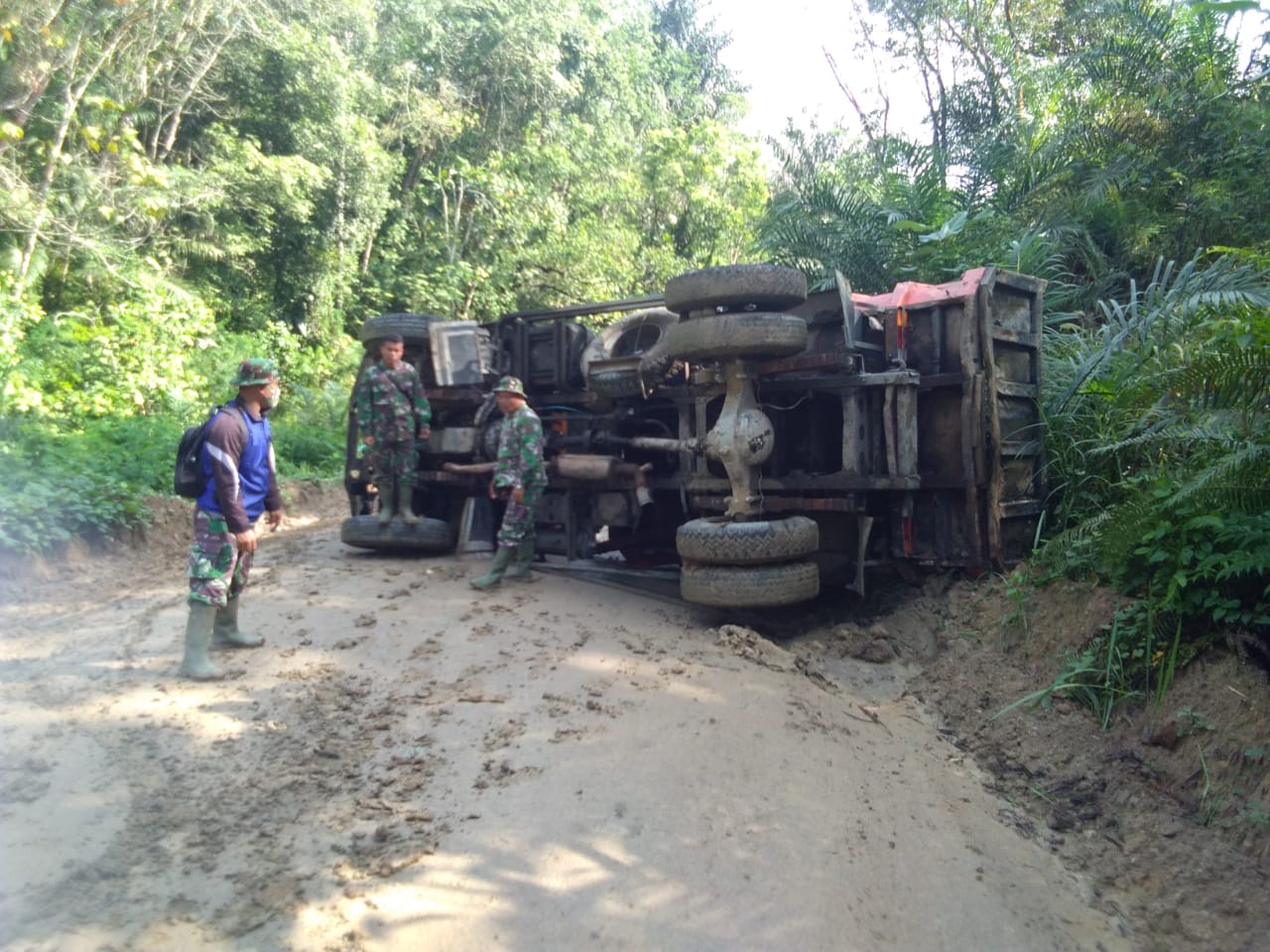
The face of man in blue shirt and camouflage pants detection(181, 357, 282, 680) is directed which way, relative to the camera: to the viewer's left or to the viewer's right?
to the viewer's right

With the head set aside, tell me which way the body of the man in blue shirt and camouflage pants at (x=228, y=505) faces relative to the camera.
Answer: to the viewer's right

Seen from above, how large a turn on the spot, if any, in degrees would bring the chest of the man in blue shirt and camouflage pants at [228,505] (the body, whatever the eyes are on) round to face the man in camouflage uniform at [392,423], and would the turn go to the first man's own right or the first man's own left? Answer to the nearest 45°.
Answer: approximately 45° to the first man's own left

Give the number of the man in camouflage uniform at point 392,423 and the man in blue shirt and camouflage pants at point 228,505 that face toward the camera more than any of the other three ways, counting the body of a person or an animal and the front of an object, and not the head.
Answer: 1

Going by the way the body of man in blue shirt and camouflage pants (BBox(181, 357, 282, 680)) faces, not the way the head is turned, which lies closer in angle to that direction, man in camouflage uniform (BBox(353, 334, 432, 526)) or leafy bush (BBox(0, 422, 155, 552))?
the man in camouflage uniform

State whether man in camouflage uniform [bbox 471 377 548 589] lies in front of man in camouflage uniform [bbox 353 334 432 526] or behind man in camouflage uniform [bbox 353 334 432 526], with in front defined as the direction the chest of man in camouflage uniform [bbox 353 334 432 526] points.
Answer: in front

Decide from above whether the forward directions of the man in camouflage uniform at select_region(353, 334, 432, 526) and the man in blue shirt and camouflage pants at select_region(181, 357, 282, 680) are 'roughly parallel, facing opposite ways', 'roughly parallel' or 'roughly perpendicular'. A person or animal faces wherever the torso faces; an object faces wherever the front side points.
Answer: roughly perpendicular

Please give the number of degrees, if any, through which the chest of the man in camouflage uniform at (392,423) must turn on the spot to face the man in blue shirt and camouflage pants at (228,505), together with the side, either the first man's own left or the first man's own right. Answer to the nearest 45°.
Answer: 0° — they already face them

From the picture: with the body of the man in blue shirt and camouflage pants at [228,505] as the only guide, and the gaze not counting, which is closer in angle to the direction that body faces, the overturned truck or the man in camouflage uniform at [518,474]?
the overturned truck
